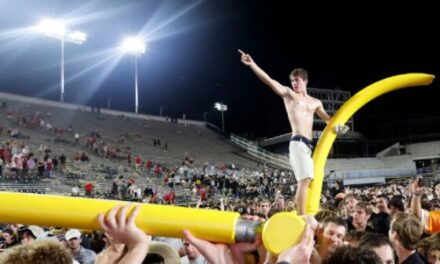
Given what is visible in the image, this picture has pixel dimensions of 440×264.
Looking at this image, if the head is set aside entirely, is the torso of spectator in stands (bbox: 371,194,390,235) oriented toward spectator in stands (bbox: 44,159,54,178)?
no

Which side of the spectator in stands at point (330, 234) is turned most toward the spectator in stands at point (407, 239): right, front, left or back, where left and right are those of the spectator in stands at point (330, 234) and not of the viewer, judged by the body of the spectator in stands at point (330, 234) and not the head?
left

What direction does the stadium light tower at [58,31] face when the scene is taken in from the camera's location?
facing the viewer and to the right of the viewer

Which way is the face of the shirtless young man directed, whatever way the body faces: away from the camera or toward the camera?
toward the camera

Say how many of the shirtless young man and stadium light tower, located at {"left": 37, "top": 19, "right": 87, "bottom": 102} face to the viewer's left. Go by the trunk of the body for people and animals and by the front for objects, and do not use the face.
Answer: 0

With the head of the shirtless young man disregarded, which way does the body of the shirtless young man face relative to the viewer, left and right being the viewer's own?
facing the viewer

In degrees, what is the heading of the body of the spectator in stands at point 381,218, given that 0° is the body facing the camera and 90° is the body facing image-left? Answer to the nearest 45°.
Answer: approximately 45°

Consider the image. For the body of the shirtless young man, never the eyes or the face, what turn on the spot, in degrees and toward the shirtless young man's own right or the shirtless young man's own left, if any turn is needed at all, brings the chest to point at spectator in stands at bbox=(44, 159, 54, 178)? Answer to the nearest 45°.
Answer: approximately 135° to the shirtless young man's own right

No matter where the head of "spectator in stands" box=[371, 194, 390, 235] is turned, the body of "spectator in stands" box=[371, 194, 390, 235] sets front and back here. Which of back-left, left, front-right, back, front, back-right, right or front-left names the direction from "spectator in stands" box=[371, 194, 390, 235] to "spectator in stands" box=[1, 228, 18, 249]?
front-right

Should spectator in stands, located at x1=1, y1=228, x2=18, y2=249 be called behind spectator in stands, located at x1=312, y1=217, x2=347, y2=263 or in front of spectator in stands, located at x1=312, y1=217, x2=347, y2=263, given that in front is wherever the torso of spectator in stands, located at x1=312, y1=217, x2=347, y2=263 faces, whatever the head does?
behind

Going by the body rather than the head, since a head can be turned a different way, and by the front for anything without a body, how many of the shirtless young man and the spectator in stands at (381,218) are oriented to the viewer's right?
0
